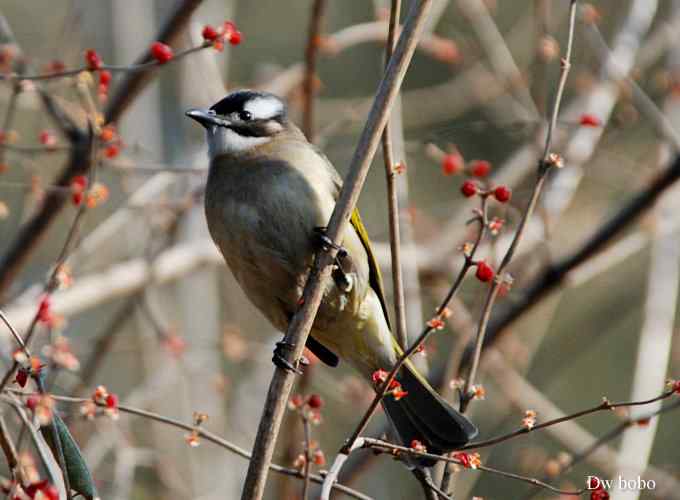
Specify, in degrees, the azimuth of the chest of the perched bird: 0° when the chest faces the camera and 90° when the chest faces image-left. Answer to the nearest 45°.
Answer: approximately 45°

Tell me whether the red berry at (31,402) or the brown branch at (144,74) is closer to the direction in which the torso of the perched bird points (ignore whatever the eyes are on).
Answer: the red berry

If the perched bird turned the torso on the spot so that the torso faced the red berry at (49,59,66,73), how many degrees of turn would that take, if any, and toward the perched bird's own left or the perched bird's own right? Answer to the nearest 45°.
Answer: approximately 45° to the perched bird's own right

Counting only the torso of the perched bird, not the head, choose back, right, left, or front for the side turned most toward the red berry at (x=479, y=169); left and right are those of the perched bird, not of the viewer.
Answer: left

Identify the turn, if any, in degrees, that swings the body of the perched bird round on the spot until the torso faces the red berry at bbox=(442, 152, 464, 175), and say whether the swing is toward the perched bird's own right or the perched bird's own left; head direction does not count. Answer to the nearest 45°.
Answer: approximately 90° to the perched bird's own left

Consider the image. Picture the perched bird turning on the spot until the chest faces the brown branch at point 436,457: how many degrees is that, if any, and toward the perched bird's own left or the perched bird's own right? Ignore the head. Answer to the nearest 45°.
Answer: approximately 90° to the perched bird's own left

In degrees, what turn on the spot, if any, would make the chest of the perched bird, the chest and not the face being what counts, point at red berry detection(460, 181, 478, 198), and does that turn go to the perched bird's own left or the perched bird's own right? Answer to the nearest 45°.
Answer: approximately 90° to the perched bird's own left

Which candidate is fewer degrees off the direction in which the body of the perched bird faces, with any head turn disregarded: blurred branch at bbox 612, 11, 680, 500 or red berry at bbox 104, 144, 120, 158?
the red berry

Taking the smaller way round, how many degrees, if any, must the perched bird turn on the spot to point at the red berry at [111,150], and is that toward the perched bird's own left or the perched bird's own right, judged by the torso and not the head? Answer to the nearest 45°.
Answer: approximately 45° to the perched bird's own right

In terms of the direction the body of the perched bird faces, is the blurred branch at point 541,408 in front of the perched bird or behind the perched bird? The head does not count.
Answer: behind

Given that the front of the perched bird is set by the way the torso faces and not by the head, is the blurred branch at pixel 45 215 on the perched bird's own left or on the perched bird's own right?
on the perched bird's own right
